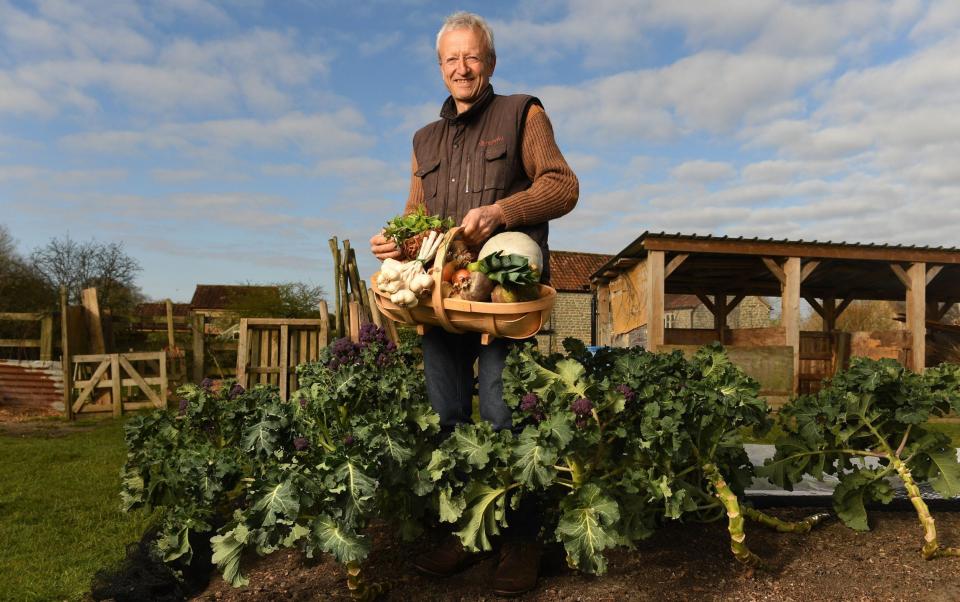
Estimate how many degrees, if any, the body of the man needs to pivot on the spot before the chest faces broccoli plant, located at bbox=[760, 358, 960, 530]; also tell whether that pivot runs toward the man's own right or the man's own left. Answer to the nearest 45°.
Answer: approximately 135° to the man's own left

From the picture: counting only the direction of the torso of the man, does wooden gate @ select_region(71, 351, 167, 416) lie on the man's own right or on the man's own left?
on the man's own right

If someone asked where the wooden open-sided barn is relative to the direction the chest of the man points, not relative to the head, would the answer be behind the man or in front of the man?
behind

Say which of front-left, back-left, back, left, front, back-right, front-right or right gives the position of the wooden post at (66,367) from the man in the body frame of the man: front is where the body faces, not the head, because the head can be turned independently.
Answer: right

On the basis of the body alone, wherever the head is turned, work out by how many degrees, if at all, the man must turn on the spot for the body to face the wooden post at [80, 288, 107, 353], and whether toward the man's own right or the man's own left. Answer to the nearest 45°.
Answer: approximately 90° to the man's own right

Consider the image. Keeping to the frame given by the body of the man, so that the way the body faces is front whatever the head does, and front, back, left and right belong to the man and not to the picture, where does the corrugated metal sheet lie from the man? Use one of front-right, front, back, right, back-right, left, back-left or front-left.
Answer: right

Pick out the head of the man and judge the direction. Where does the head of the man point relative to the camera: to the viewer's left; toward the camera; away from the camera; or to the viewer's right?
toward the camera

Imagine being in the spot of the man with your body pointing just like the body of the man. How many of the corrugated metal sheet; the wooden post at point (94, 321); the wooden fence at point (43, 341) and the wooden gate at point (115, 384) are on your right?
4
